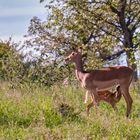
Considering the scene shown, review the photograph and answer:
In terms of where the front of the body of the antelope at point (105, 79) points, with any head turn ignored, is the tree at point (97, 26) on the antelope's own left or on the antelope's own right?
on the antelope's own right

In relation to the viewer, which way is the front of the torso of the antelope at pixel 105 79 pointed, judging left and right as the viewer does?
facing to the left of the viewer
